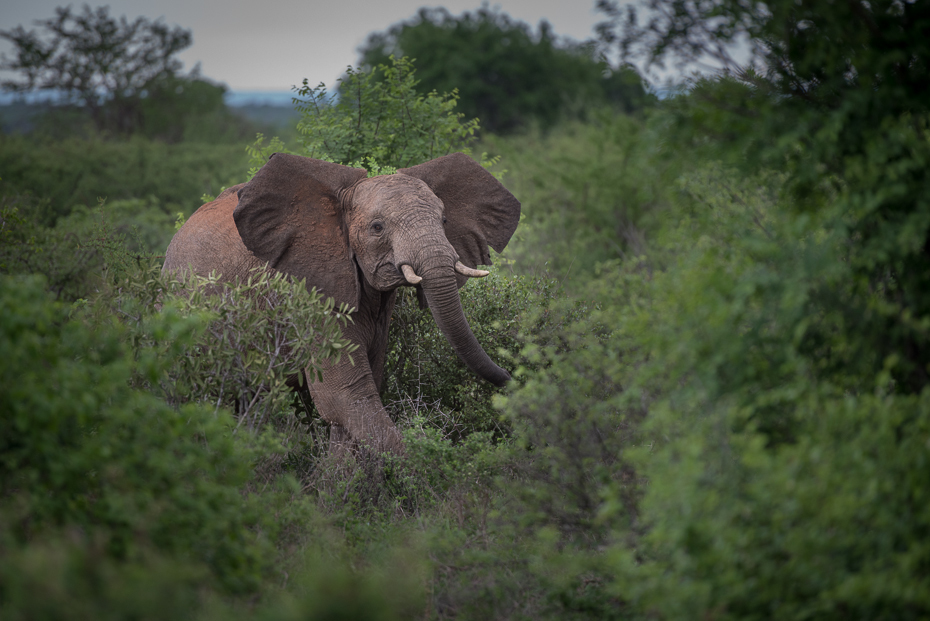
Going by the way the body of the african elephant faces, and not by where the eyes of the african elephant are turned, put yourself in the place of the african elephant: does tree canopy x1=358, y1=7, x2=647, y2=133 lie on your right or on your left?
on your left

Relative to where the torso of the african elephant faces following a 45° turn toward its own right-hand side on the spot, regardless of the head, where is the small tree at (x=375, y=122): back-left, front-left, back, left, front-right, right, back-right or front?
back
